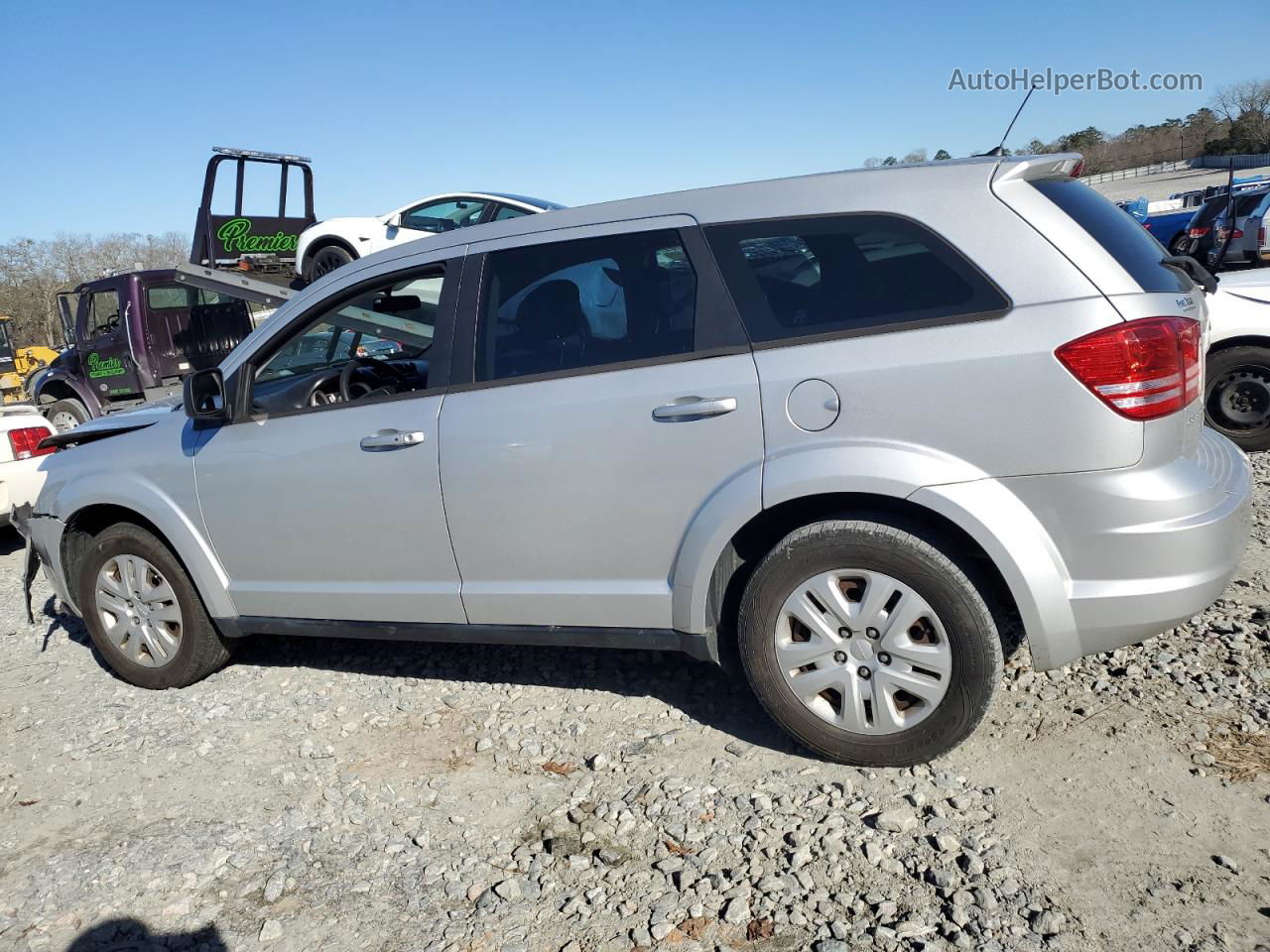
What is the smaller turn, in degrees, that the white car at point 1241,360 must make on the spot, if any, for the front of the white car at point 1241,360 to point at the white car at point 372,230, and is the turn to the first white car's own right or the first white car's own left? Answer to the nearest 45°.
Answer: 0° — it already faces it

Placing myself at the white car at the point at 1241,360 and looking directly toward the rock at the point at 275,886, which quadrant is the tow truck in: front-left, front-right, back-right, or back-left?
front-right

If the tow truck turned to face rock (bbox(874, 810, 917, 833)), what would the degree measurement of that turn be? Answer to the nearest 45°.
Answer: approximately 135° to its left

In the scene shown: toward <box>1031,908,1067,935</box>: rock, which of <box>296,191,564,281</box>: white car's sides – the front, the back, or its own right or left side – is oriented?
left

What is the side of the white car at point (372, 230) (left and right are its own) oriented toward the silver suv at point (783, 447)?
left

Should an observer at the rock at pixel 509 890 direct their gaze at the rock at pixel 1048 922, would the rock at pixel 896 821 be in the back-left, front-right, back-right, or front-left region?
front-left

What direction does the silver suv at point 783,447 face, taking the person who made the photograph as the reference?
facing away from the viewer and to the left of the viewer

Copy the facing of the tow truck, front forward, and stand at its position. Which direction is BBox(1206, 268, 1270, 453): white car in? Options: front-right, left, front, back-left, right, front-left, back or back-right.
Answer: back

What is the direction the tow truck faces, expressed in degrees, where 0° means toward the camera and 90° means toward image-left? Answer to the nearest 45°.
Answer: approximately 135°

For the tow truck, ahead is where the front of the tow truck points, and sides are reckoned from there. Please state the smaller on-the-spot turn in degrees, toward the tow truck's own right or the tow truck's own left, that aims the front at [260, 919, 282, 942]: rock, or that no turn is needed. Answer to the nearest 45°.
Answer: approximately 135° to the tow truck's own left
